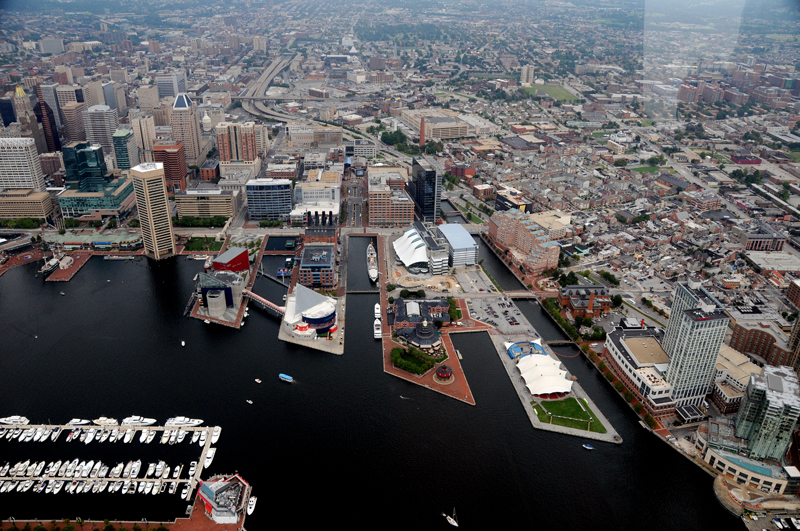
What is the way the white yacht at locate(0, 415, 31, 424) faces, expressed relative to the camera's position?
facing to the right of the viewer

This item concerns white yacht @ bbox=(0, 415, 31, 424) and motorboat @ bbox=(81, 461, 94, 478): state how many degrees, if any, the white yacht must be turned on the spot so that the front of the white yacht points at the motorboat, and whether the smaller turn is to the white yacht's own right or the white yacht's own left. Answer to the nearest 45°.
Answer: approximately 90° to the white yacht's own right

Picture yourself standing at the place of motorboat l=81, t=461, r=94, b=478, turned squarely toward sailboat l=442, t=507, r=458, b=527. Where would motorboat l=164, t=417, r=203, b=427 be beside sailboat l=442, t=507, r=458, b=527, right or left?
left

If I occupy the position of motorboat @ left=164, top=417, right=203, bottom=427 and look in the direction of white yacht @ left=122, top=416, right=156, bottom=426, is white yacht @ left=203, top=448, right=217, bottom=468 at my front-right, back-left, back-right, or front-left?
back-left
